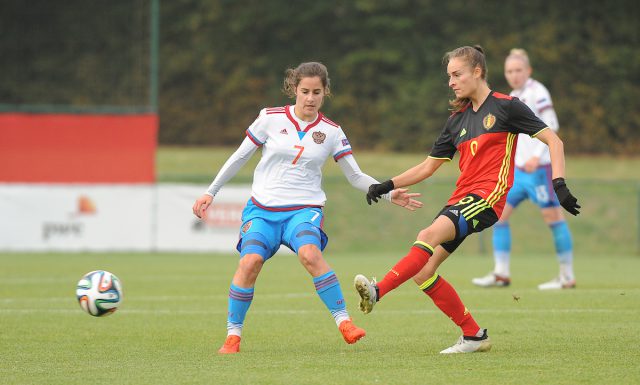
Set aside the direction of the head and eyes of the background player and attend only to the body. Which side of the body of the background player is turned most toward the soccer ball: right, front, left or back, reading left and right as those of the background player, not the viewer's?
front

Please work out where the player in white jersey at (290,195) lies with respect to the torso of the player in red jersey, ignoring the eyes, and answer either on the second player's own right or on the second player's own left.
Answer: on the second player's own right

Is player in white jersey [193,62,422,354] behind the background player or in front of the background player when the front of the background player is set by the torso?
in front

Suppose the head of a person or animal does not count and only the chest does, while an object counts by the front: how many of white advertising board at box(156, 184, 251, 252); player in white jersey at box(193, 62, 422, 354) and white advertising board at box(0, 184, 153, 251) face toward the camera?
3

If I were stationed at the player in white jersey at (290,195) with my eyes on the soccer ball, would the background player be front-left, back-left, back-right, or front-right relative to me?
back-right

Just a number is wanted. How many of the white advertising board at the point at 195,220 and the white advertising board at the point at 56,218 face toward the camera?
2

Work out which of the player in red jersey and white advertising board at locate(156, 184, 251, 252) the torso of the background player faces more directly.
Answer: the player in red jersey

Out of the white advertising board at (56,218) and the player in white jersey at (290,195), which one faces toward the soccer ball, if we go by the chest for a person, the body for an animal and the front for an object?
the white advertising board

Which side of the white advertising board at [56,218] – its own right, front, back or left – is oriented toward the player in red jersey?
front

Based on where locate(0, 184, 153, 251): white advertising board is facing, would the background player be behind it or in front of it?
in front

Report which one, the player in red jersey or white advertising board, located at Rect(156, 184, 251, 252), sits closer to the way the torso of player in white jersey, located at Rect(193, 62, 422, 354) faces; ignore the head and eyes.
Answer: the player in red jersey
